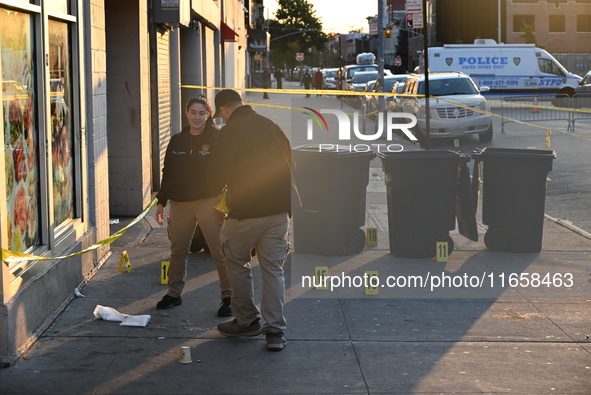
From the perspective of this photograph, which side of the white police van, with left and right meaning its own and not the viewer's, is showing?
right

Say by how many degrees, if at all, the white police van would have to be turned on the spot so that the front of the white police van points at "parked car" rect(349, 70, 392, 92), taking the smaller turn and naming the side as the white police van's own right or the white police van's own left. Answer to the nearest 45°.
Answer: approximately 135° to the white police van's own left

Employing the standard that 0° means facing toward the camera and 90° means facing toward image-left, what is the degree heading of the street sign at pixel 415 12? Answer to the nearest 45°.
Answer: approximately 0°

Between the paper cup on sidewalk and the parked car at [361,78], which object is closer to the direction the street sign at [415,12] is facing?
the paper cup on sidewalk

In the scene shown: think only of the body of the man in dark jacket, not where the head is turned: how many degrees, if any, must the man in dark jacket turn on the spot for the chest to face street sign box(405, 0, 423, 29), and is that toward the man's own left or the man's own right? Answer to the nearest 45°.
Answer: approximately 45° to the man's own right

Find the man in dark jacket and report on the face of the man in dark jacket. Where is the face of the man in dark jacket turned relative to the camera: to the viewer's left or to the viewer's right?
to the viewer's left

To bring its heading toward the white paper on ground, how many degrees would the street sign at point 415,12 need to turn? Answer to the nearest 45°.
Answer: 0° — it already faces it

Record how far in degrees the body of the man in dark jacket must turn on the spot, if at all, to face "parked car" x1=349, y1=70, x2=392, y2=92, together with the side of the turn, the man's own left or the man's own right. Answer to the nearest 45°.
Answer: approximately 45° to the man's own right

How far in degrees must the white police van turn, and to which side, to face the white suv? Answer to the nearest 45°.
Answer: approximately 90° to its right

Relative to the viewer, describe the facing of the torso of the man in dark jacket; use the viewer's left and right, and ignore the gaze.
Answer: facing away from the viewer and to the left of the viewer
